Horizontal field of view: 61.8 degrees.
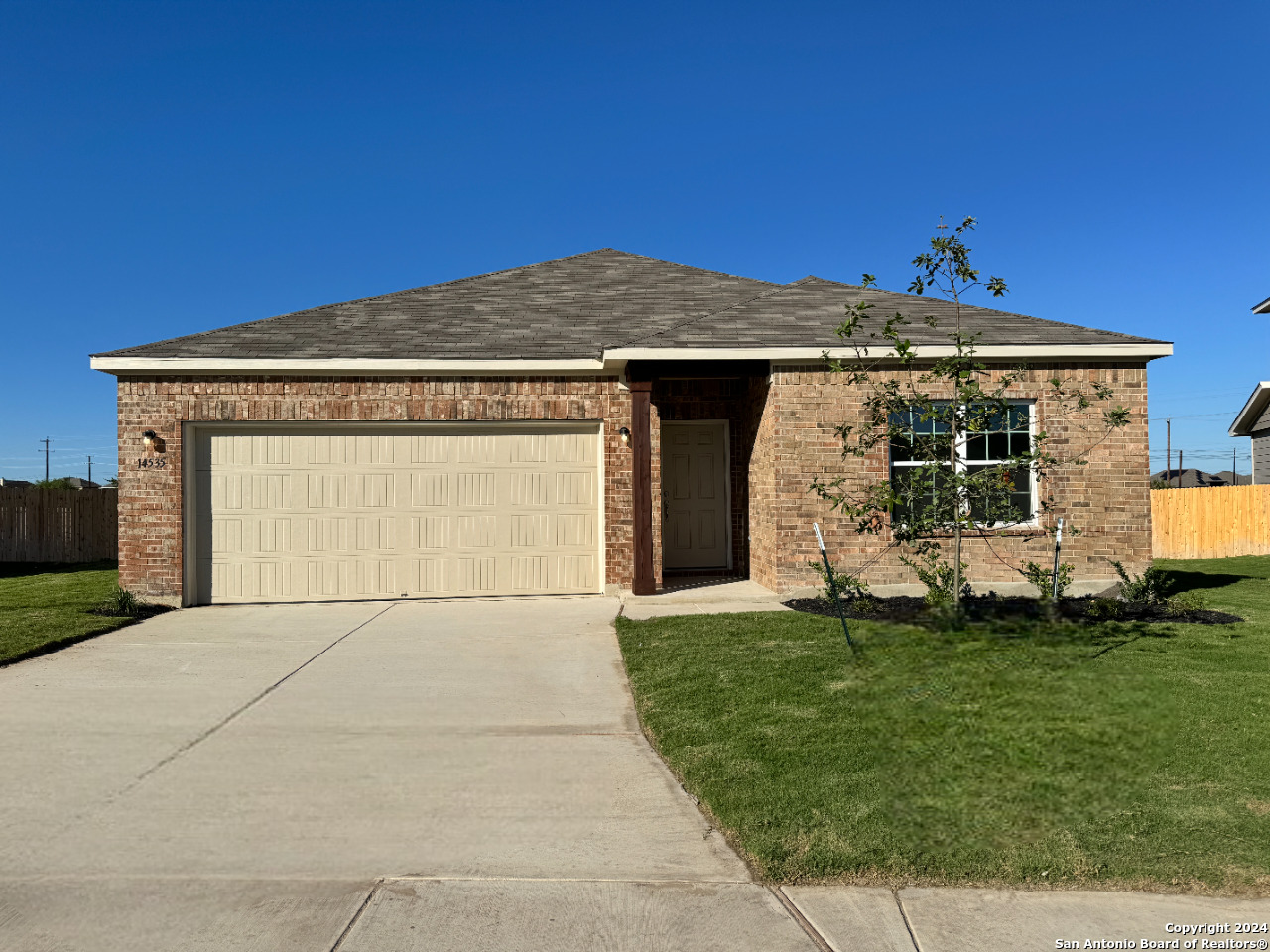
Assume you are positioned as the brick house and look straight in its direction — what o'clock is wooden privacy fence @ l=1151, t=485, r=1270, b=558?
The wooden privacy fence is roughly at 8 o'clock from the brick house.

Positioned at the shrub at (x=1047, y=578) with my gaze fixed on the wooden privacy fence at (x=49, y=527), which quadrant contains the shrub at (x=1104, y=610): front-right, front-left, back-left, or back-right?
back-left

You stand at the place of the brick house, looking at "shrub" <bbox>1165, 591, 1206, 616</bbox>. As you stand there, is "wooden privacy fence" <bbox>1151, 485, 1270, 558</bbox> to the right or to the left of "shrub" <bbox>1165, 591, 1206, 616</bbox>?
left

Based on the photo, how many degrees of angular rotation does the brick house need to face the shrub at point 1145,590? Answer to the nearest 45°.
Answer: approximately 90° to its left

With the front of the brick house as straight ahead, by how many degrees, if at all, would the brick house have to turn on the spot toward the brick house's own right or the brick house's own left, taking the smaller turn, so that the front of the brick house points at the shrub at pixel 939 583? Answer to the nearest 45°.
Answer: approximately 45° to the brick house's own left

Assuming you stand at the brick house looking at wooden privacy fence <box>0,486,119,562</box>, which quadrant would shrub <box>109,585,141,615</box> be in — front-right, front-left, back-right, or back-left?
front-left

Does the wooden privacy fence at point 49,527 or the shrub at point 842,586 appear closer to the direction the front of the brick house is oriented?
the shrub

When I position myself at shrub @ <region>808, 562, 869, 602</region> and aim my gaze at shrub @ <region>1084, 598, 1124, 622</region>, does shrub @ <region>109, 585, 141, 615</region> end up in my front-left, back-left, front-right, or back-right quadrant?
back-right

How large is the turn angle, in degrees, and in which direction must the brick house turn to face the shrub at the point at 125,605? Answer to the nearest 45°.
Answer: approximately 90° to its right

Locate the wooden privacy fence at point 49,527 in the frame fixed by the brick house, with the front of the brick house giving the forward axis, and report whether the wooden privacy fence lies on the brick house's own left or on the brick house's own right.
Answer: on the brick house's own right

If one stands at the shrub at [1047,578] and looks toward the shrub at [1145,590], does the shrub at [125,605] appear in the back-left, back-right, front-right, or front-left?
back-right

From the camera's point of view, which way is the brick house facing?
toward the camera

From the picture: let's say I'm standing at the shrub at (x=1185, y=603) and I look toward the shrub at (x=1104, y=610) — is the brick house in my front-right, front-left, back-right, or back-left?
front-right

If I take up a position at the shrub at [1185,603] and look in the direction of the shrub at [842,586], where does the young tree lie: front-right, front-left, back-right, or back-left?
front-left

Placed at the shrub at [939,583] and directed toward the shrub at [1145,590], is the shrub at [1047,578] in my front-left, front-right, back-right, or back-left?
front-left

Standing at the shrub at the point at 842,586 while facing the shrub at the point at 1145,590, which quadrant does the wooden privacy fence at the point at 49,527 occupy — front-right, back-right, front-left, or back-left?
back-left
